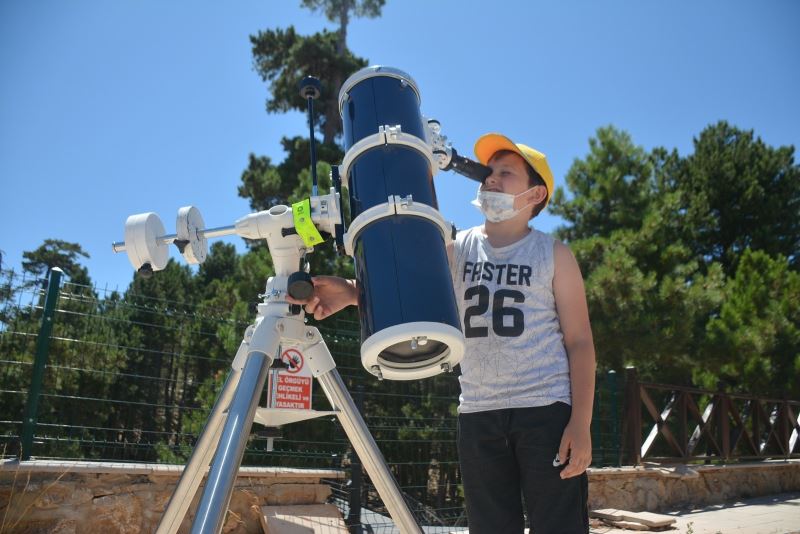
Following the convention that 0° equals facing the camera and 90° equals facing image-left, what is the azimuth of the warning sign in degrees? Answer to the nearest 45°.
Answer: approximately 0°

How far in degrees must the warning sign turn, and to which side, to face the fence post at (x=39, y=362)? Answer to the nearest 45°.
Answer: approximately 90° to its right

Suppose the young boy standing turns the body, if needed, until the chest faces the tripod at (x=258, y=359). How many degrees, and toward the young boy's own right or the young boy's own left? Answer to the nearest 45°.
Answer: approximately 45° to the young boy's own right

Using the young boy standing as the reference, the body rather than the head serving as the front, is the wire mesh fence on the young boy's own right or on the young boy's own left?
on the young boy's own right

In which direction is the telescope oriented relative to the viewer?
away from the camera

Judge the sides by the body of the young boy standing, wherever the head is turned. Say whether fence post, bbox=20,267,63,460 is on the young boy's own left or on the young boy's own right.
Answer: on the young boy's own right
